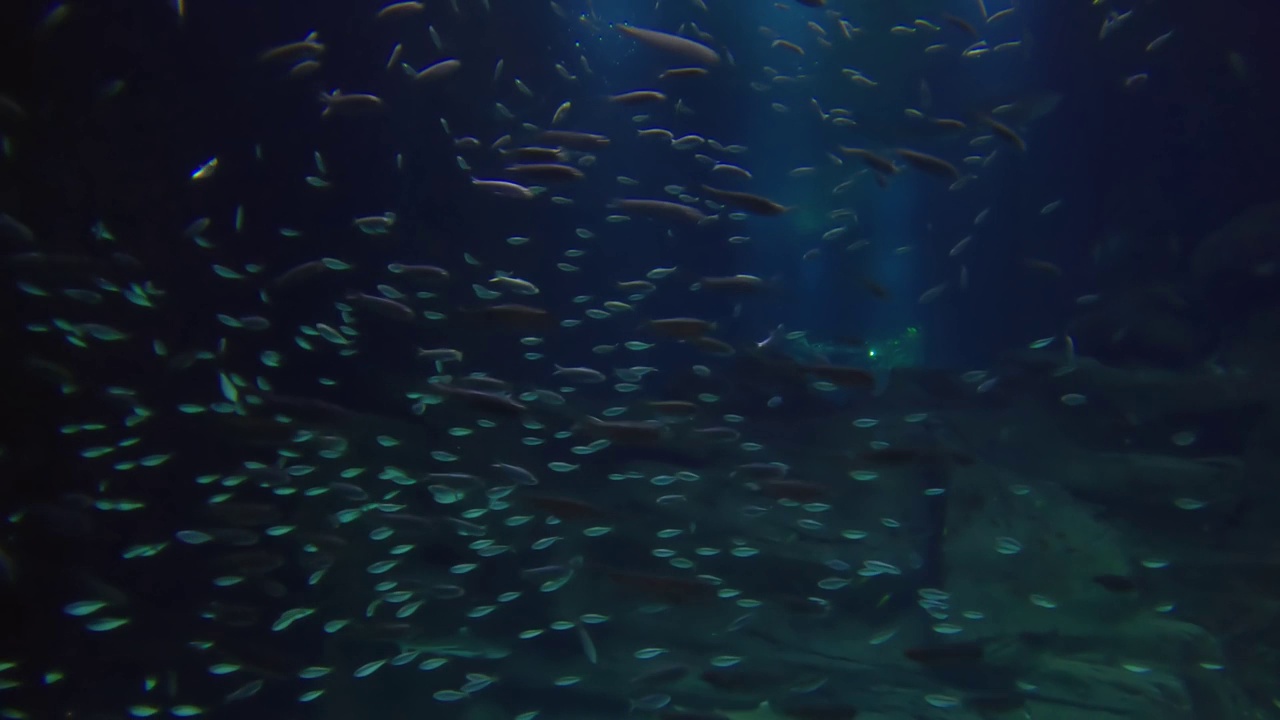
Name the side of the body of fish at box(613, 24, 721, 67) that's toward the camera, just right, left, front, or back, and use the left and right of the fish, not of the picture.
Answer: right

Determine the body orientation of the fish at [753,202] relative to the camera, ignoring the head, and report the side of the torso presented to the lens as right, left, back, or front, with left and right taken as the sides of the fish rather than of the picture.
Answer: right

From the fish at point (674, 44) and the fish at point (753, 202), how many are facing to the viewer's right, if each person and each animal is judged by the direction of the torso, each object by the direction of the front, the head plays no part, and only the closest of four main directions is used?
2
